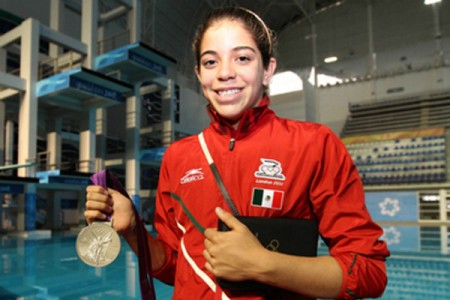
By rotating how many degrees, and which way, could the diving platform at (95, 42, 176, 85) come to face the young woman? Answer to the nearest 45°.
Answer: approximately 45° to its right
